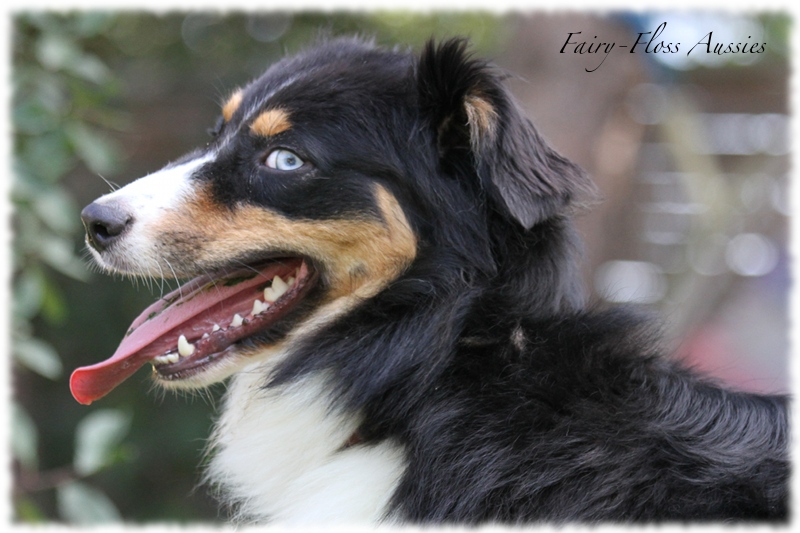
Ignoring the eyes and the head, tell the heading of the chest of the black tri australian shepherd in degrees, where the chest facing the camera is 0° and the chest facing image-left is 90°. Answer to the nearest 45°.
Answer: approximately 90°

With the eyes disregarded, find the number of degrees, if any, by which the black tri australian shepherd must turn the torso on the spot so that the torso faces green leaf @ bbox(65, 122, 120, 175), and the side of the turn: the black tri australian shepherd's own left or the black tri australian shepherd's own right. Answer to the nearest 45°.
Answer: approximately 45° to the black tri australian shepherd's own right

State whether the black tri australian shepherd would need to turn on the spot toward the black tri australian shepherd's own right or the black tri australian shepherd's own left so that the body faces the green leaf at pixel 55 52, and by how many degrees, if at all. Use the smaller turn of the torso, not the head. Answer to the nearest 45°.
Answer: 0° — it already faces it

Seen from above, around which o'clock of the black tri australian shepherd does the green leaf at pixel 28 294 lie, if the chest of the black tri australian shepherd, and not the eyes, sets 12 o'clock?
The green leaf is roughly at 1 o'clock from the black tri australian shepherd.

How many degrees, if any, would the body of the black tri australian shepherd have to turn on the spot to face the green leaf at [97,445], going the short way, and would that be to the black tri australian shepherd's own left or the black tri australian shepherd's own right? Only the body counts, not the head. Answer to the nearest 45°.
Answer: approximately 45° to the black tri australian shepherd's own right
